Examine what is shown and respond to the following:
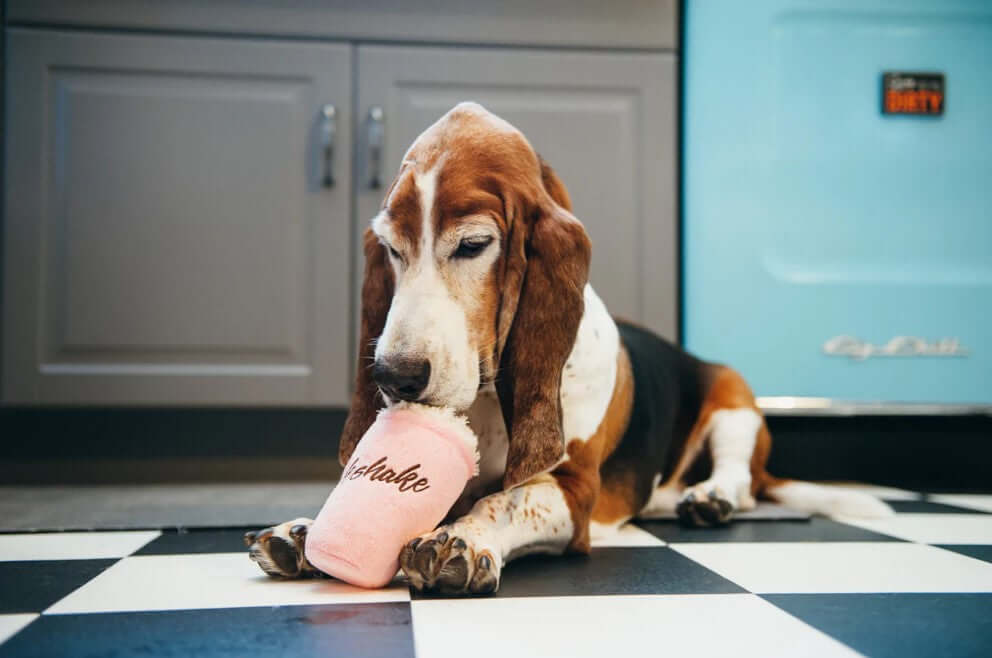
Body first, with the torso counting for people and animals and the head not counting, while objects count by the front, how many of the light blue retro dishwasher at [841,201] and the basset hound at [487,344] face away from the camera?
0

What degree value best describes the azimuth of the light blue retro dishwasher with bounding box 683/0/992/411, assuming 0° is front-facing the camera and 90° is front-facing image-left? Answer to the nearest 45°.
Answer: approximately 0°

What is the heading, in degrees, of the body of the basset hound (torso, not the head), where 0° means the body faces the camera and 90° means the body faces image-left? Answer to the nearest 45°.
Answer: approximately 45°

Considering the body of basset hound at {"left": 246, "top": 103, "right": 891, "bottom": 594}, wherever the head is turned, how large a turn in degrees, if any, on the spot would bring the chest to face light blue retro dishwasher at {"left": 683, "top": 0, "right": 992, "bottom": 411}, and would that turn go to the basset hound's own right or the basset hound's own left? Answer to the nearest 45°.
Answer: approximately 180°

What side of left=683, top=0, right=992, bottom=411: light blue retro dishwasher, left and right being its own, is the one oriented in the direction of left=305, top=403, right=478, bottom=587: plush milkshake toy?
front
